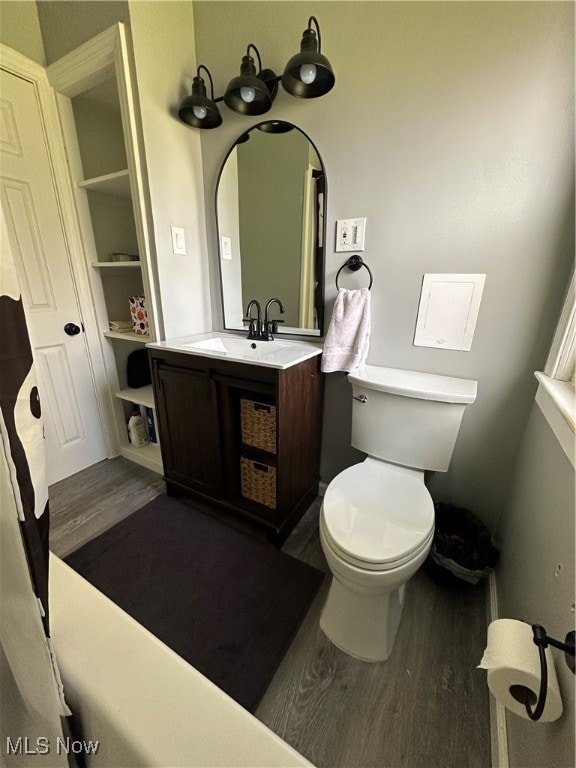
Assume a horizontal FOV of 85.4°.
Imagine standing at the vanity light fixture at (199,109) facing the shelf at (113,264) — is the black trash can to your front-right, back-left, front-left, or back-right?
back-left

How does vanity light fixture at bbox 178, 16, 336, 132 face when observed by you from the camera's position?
facing the viewer and to the left of the viewer

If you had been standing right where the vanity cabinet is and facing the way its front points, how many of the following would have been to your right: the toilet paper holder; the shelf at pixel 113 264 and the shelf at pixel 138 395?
2

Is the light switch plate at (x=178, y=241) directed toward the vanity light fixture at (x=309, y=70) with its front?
yes

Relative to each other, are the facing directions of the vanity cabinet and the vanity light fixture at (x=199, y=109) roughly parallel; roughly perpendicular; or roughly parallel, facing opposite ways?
roughly parallel

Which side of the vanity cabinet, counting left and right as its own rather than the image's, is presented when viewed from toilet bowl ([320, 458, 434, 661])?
left

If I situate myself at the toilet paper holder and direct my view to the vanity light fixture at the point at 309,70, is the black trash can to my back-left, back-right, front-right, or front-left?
front-right

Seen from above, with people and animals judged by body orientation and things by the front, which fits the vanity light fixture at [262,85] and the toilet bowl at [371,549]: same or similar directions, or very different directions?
same or similar directions
